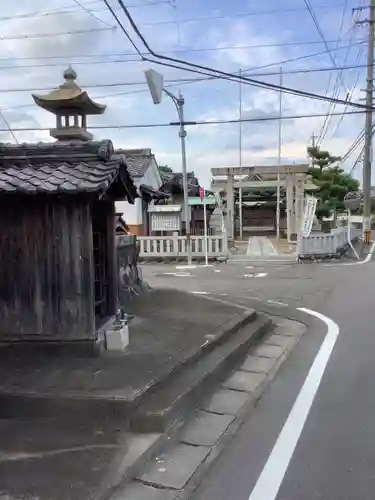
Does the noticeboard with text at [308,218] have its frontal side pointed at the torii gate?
no

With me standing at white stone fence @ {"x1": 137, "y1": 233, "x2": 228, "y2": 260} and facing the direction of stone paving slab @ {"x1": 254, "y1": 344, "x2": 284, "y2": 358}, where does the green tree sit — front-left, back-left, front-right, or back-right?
back-left

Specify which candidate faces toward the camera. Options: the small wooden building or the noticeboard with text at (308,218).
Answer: the noticeboard with text

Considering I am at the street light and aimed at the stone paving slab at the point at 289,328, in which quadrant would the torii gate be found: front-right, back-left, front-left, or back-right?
back-left

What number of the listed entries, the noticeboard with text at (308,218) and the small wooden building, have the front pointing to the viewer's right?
1

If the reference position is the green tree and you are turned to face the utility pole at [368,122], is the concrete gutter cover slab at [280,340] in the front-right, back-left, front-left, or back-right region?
front-right

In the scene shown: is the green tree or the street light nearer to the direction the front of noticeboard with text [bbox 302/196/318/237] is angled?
the street light

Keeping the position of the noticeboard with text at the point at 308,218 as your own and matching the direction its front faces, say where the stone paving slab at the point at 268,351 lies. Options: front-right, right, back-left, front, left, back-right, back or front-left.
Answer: front

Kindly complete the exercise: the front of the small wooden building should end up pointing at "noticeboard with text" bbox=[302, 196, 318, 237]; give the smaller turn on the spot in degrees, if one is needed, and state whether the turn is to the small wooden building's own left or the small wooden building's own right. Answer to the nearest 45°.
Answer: approximately 45° to the small wooden building's own left

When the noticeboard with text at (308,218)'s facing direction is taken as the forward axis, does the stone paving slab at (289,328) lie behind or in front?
in front

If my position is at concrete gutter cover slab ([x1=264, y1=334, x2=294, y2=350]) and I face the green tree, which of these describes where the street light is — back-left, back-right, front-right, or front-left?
front-left

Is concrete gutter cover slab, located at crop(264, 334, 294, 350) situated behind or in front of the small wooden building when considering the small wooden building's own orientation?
in front

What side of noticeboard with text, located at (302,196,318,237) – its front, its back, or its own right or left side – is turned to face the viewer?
front

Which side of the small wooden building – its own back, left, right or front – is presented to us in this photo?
right

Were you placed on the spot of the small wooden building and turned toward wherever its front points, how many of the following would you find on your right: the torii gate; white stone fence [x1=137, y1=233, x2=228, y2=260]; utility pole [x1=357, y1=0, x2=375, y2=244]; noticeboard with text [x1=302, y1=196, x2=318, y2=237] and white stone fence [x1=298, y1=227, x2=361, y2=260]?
0

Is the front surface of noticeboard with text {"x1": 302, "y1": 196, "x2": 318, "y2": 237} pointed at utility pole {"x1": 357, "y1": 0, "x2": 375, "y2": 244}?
no

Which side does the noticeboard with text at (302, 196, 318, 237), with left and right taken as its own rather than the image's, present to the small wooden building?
front
